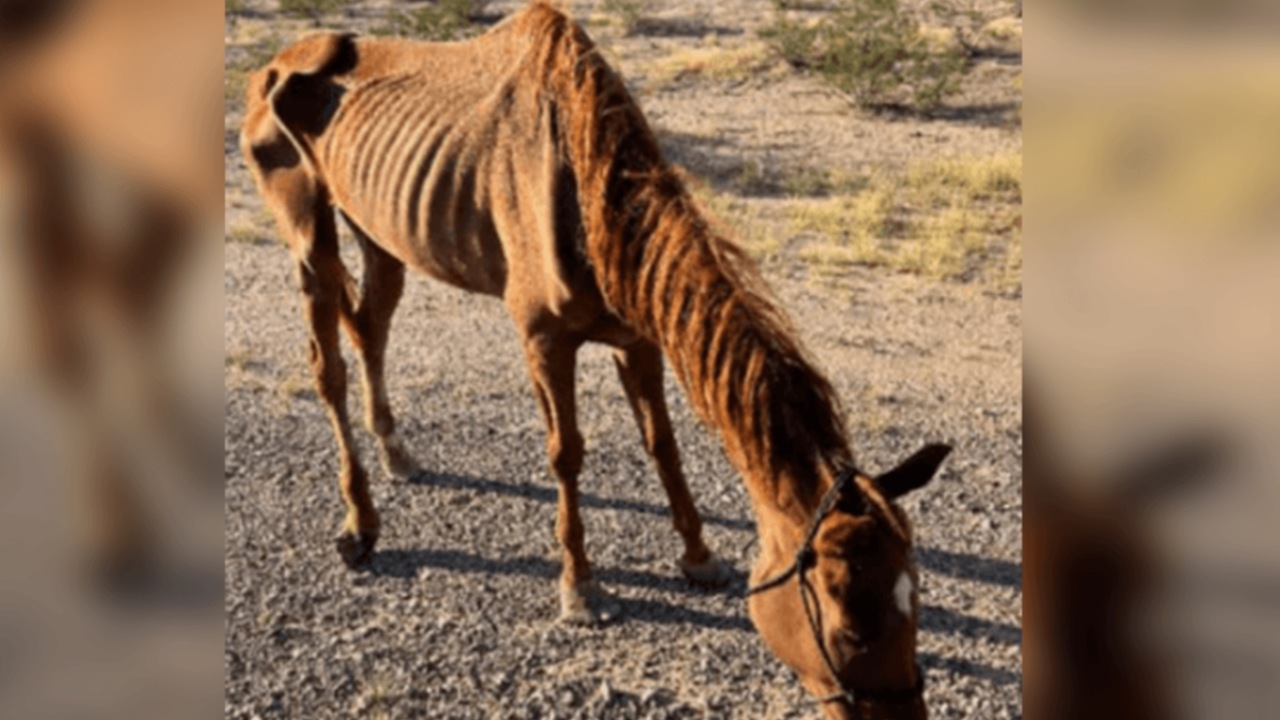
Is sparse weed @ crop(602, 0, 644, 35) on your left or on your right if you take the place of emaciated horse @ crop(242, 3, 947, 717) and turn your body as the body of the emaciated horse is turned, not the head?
on your left

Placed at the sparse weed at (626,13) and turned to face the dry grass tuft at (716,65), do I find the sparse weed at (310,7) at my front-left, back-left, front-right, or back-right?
back-right

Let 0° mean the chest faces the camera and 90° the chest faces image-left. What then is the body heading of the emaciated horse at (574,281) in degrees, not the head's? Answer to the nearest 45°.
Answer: approximately 315°

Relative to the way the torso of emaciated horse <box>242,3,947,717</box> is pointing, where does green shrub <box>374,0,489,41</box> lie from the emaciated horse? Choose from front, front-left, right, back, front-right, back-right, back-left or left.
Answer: back-left

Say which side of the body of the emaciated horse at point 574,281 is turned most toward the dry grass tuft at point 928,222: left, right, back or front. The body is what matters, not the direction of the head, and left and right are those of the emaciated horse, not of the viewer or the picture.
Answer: left

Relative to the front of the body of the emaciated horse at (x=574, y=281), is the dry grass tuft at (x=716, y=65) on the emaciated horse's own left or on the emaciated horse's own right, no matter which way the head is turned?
on the emaciated horse's own left

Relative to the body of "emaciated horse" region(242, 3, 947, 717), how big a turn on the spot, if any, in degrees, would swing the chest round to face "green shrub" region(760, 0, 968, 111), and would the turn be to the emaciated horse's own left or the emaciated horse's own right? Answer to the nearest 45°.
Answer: approximately 135° to the emaciated horse's own left
